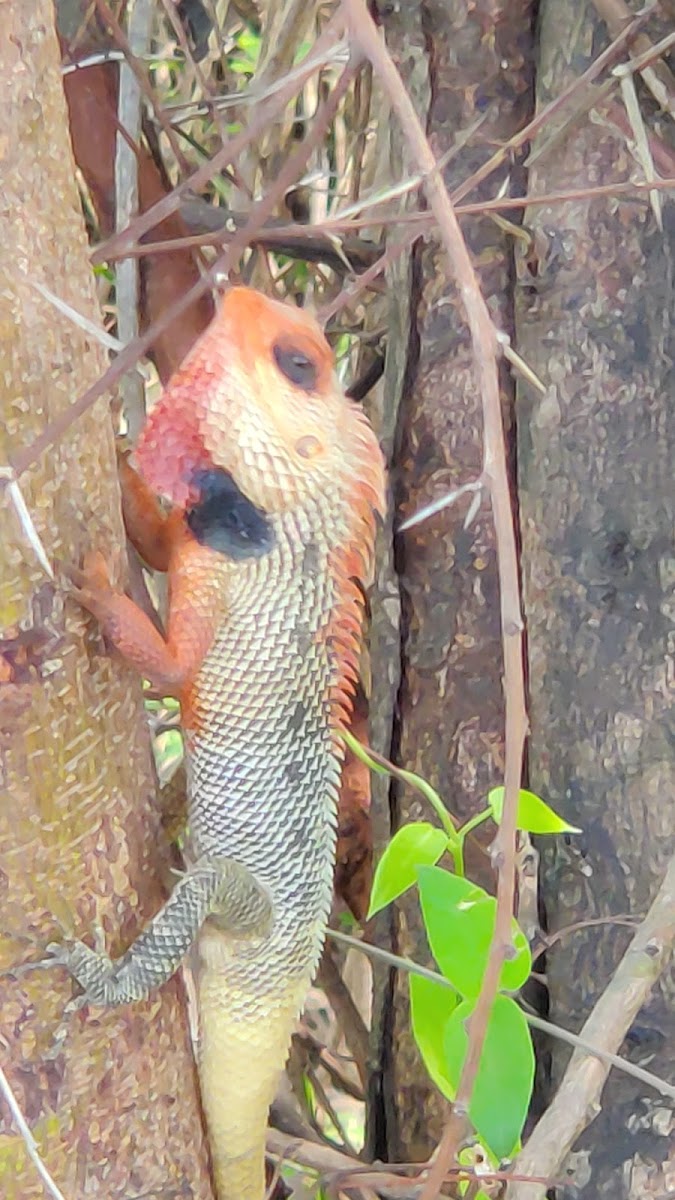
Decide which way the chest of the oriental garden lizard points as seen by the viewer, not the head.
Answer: to the viewer's left
